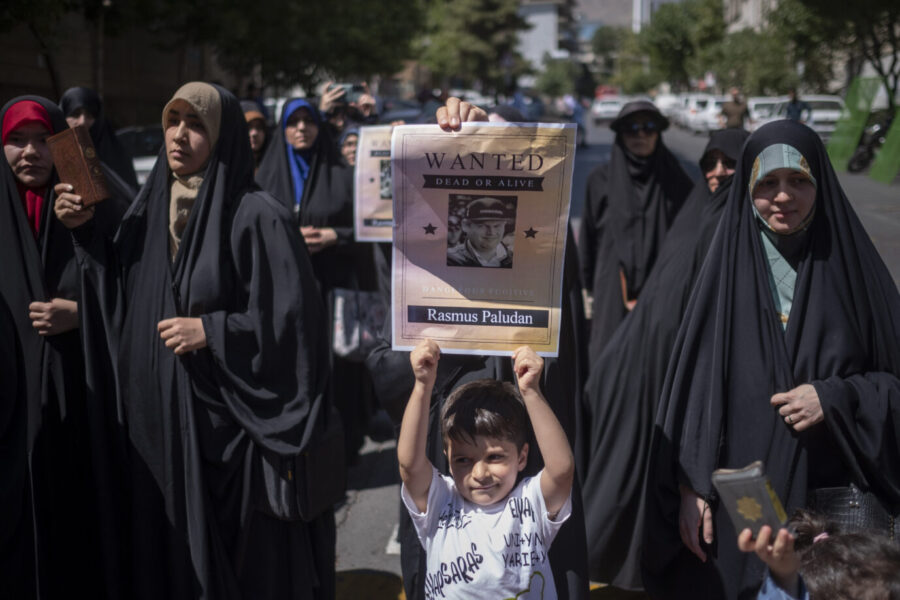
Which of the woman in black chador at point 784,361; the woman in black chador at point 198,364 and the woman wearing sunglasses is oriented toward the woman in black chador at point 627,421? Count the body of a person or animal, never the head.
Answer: the woman wearing sunglasses

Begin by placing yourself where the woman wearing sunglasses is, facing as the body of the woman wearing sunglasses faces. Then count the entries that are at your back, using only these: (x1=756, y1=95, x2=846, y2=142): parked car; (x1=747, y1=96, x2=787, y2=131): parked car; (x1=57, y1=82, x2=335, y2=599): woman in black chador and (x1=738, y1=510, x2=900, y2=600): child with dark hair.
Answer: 2

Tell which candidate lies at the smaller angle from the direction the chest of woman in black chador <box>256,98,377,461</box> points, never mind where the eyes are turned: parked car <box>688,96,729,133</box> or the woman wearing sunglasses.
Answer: the woman wearing sunglasses

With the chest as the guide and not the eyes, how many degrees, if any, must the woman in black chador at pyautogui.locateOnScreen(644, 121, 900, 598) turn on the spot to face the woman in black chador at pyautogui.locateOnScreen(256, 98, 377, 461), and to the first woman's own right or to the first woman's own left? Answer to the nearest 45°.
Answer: approximately 135° to the first woman's own right

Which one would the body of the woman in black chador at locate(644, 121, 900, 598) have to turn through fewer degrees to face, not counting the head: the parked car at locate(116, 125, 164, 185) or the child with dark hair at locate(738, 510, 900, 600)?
the child with dark hair

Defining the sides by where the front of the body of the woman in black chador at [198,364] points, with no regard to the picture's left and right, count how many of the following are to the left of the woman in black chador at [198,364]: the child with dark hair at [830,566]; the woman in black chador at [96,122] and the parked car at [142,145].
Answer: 1

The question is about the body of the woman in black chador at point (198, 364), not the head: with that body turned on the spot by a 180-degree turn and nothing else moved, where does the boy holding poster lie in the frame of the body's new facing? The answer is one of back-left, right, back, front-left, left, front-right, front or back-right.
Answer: right

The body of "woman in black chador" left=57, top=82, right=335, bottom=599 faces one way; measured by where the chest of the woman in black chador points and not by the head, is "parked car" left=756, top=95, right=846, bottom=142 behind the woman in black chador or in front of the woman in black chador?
behind

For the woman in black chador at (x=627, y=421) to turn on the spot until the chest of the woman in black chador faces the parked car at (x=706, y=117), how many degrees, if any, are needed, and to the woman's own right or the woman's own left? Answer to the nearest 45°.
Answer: approximately 180°

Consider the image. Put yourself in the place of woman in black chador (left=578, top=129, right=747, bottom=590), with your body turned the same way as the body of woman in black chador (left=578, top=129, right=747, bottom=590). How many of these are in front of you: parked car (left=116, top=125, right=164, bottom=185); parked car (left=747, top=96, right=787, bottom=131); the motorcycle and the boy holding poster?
1

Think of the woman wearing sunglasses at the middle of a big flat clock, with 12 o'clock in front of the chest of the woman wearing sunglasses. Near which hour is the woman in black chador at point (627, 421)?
The woman in black chador is roughly at 12 o'clock from the woman wearing sunglasses.

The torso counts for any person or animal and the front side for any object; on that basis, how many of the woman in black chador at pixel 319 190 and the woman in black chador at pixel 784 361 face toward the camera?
2

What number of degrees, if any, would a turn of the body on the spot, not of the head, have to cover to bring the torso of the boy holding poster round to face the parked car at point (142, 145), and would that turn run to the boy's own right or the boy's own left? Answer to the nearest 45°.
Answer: approximately 135° to the boy's own right
